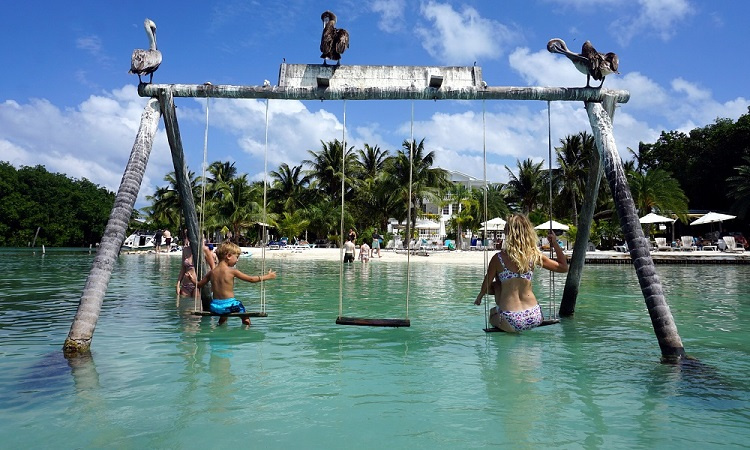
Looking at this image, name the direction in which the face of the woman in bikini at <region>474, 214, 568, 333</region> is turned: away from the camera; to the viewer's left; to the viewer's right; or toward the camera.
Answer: away from the camera

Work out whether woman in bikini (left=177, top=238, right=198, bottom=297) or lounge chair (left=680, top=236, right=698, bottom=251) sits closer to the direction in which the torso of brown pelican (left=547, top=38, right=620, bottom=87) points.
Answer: the woman in bikini

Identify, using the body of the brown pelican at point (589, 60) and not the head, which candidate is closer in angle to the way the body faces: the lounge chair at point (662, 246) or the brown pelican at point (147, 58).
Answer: the brown pelican

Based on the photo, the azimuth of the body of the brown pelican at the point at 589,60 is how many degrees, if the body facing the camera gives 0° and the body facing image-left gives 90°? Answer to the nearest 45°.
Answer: approximately 90°

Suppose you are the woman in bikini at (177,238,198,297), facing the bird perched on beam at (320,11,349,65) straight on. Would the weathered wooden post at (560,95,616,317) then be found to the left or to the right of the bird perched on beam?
left

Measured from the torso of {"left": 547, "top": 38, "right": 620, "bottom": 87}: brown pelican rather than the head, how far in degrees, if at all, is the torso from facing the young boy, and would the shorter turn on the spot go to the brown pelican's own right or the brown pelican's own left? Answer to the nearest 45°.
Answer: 0° — it already faces them
